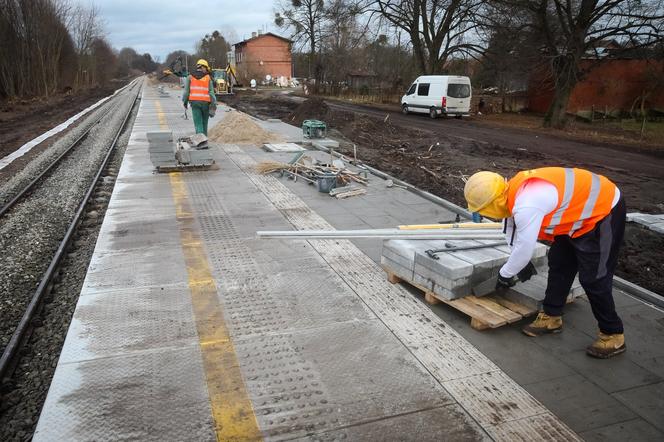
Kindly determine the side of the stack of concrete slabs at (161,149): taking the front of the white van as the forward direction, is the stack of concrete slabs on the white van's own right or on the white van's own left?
on the white van's own left

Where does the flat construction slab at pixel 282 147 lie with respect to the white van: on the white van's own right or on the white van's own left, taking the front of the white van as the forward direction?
on the white van's own left

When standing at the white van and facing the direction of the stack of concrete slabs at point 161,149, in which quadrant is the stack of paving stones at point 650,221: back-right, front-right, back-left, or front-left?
front-left

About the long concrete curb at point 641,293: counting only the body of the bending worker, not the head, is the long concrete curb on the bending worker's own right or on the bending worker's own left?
on the bending worker's own right

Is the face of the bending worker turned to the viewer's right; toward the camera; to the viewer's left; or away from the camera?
to the viewer's left

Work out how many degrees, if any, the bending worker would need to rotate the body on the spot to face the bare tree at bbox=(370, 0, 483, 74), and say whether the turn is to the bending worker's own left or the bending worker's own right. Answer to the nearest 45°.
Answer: approximately 90° to the bending worker's own right

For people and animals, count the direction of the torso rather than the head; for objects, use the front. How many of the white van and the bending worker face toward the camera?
0

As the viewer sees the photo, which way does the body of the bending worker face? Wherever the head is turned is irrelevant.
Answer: to the viewer's left

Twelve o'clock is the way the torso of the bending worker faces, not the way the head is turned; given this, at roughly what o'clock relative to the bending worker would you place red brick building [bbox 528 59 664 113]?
The red brick building is roughly at 3 o'clock from the bending worker.

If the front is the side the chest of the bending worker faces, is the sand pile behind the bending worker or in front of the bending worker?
in front

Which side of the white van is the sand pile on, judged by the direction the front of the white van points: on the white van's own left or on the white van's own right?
on the white van's own left

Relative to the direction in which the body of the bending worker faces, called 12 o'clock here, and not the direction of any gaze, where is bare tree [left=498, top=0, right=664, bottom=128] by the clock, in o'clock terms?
The bare tree is roughly at 3 o'clock from the bending worker.
